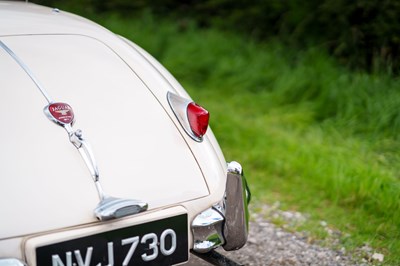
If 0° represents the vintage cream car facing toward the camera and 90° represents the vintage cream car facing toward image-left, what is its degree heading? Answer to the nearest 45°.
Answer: approximately 135°
